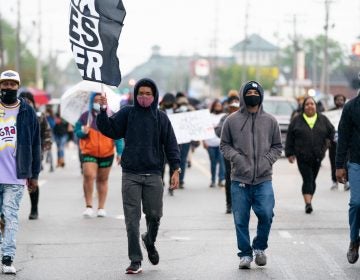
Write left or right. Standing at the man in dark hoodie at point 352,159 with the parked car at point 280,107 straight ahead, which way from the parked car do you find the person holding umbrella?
left

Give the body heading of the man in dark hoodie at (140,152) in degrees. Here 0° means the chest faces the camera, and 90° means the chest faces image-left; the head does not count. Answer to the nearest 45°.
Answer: approximately 0°

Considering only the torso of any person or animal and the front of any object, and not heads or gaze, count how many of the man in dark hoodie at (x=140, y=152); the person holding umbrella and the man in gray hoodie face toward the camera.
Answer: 3

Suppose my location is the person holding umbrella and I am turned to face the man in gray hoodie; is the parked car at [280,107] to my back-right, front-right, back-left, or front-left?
back-left

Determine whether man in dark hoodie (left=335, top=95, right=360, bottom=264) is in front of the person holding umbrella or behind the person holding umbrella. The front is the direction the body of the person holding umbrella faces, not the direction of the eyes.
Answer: in front

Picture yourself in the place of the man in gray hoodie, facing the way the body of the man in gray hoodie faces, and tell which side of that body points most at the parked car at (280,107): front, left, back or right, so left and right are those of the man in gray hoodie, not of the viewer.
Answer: back

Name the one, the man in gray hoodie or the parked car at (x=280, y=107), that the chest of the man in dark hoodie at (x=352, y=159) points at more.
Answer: the man in gray hoodie

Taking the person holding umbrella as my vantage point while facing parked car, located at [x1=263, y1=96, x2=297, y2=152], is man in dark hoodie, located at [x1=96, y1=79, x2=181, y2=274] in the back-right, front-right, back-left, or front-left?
back-right

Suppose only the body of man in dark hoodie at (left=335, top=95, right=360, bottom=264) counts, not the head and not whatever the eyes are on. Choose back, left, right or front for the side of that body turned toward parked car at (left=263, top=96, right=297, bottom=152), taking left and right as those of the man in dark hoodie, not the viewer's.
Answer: back

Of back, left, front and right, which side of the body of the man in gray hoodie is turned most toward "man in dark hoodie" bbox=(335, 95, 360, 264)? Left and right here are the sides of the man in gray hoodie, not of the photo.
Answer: left
